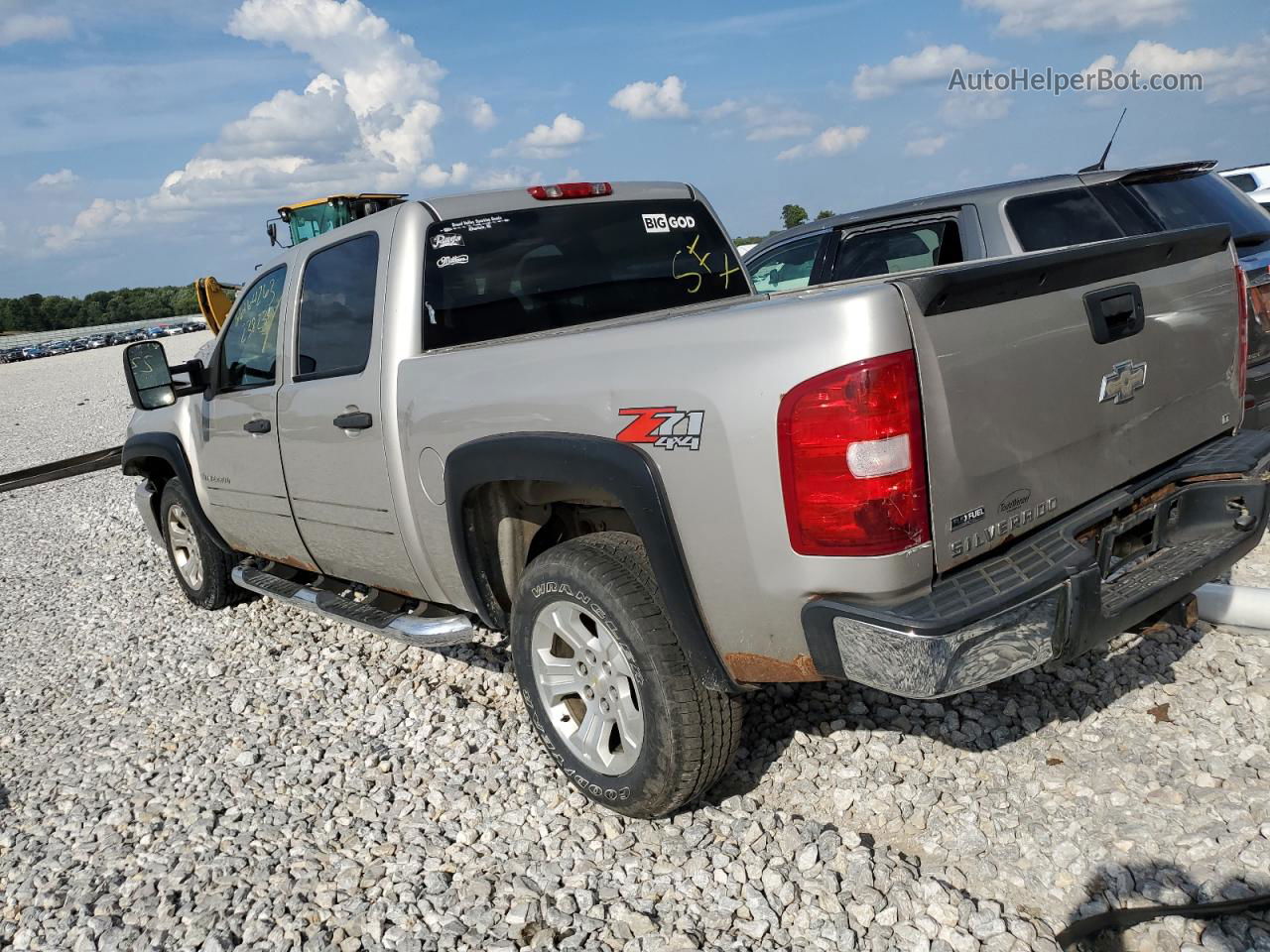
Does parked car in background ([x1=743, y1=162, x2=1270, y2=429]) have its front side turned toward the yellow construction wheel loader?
yes

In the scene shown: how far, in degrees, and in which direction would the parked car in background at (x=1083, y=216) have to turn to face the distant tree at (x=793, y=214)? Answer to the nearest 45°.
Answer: approximately 45° to its right

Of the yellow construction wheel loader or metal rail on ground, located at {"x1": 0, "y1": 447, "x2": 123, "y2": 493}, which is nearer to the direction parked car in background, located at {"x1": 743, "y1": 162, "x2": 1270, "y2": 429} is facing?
the yellow construction wheel loader

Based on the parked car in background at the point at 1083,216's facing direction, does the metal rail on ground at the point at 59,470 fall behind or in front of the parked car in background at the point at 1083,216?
in front

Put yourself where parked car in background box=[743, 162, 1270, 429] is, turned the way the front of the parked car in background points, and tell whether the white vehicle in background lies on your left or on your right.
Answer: on your right

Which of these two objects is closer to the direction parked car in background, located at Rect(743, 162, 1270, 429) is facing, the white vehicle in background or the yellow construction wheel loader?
the yellow construction wheel loader

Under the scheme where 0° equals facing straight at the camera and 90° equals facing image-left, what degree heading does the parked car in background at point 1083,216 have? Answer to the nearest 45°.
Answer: approximately 135°
